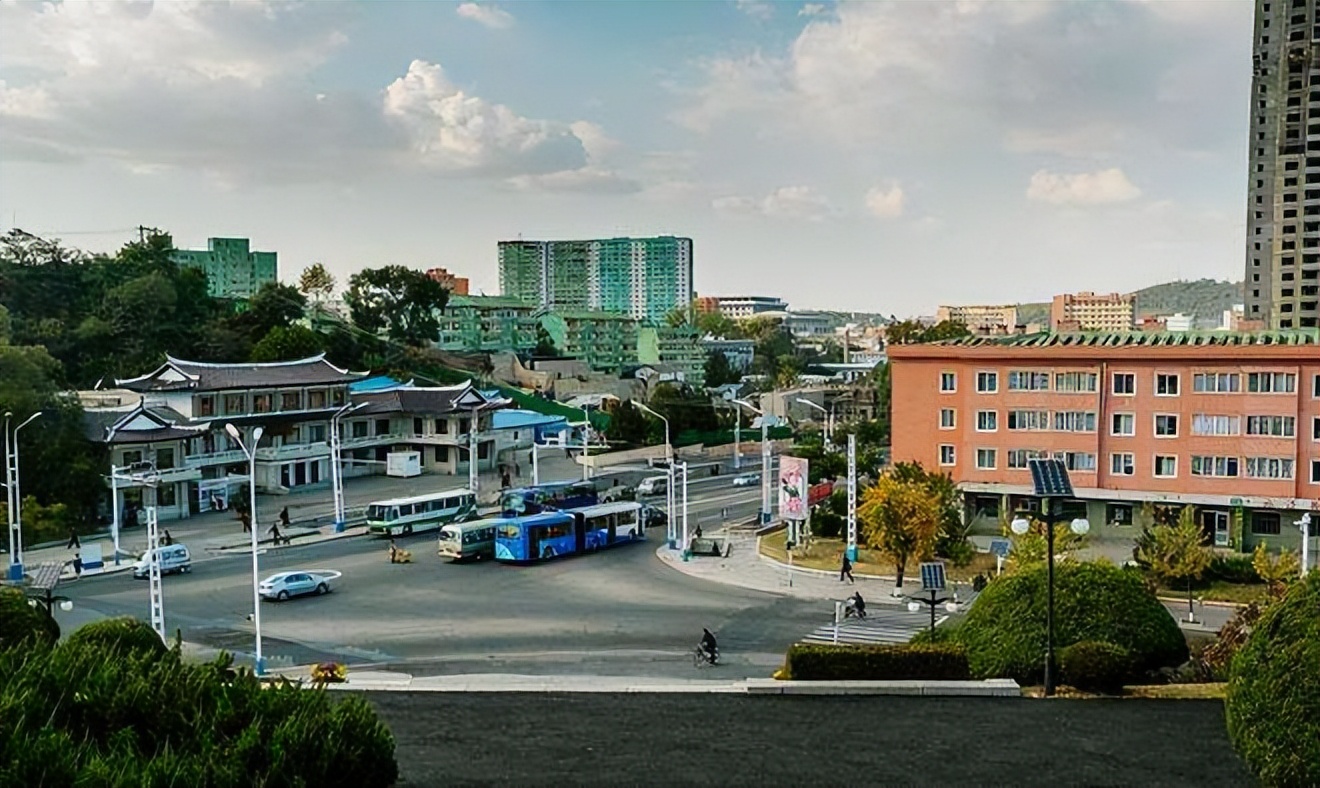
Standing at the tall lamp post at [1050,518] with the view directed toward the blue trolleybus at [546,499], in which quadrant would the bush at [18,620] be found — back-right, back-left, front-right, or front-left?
front-left

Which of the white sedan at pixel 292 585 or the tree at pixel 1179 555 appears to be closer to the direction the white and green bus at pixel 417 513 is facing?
the white sedan

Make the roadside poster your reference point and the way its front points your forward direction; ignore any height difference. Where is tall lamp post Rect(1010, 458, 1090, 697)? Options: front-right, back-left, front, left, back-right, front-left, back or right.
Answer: front

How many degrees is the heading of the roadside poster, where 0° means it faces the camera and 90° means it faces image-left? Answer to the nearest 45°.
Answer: approximately 0°

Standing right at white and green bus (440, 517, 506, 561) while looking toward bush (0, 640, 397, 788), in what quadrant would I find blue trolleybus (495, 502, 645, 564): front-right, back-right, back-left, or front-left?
back-left

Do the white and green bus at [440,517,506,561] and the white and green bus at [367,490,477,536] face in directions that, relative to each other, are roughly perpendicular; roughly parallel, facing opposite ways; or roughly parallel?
roughly parallel

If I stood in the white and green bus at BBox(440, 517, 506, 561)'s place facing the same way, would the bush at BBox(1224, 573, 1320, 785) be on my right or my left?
on my left

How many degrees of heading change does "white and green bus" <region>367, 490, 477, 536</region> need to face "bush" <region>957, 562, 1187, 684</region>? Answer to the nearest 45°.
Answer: approximately 45° to its left

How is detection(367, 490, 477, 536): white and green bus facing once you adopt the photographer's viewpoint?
facing the viewer and to the left of the viewer

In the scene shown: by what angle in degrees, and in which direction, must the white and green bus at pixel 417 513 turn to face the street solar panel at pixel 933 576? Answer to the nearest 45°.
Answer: approximately 90° to its left

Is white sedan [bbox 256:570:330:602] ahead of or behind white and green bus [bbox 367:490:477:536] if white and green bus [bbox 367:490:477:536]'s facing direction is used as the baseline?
ahead

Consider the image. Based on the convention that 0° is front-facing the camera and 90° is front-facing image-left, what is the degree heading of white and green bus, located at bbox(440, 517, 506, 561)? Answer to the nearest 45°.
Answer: approximately 45°

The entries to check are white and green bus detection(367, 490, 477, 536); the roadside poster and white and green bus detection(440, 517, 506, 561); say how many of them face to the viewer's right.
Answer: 0

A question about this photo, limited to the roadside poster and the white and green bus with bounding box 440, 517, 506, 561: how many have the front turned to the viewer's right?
0
